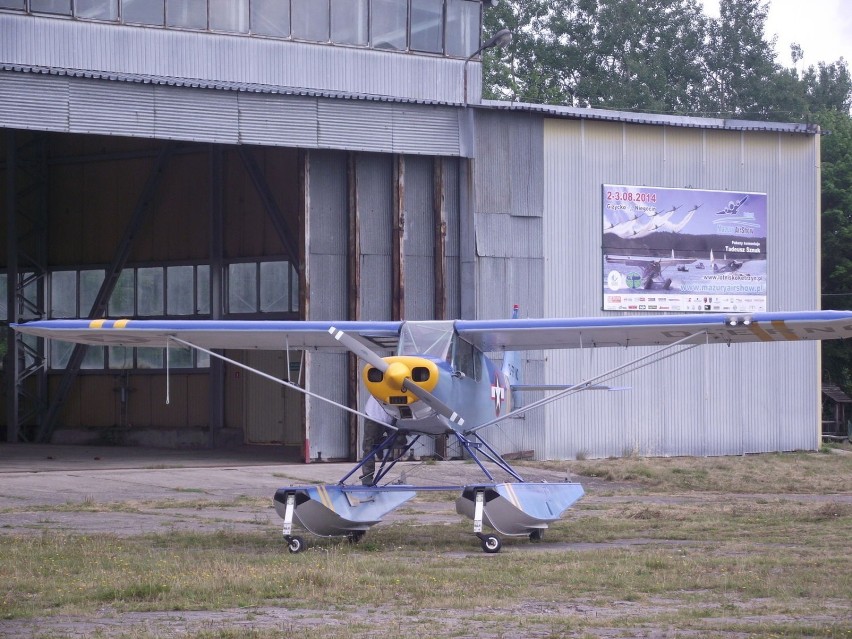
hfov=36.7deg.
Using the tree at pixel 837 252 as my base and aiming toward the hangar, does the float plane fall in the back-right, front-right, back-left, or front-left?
front-left

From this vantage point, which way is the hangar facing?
toward the camera

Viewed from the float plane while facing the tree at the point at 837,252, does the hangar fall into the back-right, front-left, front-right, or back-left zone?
front-left

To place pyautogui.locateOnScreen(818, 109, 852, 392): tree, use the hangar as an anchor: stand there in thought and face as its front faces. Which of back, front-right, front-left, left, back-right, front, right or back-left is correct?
back-left

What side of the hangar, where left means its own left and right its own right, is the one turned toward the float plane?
front

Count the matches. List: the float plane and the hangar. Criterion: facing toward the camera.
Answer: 2

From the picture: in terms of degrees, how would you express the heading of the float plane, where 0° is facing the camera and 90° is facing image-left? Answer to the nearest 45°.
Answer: approximately 0°

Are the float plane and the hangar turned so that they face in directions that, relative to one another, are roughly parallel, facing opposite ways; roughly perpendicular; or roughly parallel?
roughly parallel

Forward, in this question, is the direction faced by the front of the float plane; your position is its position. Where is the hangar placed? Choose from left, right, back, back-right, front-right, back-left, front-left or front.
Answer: back

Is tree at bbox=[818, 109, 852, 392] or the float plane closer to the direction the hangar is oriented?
the float plane

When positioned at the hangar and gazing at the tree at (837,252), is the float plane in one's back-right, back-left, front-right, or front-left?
back-right

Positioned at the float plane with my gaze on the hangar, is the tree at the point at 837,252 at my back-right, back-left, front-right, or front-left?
front-right

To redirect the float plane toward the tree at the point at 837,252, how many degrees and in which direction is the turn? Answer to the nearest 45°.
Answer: approximately 135° to its left
